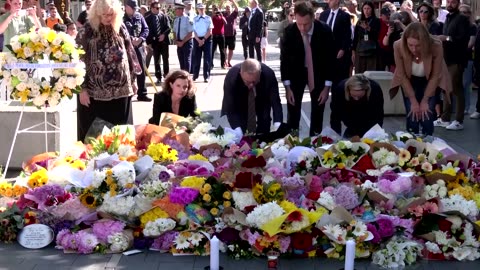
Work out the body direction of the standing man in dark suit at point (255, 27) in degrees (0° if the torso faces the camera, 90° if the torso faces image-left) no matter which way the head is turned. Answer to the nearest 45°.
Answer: approximately 45°

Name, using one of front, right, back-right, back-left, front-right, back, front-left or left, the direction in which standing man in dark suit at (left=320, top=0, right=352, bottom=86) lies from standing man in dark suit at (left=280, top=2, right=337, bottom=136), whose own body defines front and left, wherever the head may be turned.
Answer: back

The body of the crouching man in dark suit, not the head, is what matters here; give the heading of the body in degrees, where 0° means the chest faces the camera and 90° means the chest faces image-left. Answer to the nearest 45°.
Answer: approximately 0°

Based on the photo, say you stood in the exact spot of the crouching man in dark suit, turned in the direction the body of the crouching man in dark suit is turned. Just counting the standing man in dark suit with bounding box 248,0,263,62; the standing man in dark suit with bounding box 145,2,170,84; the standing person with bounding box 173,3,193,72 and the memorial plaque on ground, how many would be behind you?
3

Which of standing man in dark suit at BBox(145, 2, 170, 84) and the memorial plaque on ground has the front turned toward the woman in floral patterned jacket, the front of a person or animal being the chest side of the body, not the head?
the standing man in dark suit

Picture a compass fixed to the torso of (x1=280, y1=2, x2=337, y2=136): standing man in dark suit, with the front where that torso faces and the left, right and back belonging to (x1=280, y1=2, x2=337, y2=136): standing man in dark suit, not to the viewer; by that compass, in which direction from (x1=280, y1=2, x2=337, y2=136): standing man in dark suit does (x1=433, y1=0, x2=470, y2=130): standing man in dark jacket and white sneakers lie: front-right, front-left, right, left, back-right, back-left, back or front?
back-left

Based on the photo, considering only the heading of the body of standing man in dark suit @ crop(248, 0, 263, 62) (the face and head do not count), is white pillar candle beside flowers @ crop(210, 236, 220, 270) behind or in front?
in front

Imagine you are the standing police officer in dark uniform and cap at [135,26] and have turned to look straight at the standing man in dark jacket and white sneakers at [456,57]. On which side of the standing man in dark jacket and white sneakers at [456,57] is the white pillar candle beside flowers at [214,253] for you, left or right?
right

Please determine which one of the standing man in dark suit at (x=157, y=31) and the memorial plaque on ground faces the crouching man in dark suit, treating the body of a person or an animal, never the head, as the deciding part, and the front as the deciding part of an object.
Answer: the standing man in dark suit

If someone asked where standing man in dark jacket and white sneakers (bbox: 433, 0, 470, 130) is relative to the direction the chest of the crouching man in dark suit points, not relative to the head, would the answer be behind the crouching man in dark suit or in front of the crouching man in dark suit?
behind
